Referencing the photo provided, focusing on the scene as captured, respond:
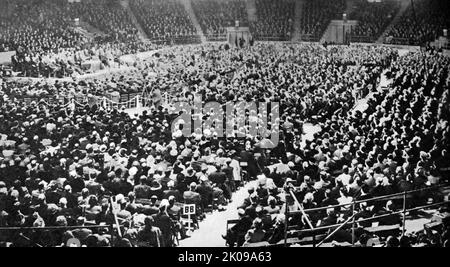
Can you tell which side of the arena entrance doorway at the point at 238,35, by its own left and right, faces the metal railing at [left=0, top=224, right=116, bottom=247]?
front

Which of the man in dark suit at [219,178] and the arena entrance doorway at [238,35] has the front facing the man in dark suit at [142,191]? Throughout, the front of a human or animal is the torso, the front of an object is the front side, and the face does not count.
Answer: the arena entrance doorway

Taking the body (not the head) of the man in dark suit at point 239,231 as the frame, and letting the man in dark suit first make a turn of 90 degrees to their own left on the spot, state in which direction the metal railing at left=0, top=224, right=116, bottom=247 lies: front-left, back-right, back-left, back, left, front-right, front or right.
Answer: front-right

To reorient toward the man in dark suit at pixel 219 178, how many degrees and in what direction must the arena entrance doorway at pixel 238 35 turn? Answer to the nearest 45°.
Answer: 0° — it already faces them

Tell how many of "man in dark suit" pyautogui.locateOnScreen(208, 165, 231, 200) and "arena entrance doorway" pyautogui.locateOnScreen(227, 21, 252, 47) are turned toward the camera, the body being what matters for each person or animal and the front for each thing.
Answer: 1

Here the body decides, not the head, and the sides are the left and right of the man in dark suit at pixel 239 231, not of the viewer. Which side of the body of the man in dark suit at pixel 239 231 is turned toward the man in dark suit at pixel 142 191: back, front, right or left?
front

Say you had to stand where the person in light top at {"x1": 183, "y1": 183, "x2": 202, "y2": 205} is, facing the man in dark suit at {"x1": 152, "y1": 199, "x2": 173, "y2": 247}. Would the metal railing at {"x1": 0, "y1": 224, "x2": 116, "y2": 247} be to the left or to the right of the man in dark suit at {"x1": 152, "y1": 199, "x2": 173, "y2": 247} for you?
right

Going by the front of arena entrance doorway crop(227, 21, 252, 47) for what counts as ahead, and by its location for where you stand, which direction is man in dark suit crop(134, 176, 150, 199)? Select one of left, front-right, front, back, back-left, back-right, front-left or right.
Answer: front

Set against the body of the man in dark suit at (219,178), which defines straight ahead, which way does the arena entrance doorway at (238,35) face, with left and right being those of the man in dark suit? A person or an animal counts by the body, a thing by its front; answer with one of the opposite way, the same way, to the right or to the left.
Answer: the opposite way

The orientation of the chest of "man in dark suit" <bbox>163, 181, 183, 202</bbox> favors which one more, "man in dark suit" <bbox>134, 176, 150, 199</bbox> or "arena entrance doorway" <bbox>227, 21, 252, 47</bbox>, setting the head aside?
the arena entrance doorway

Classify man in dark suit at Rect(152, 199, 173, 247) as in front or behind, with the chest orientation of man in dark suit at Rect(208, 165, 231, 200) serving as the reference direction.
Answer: behind

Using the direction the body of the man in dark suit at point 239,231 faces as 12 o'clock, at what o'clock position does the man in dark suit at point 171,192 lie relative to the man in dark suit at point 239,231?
the man in dark suit at point 171,192 is roughly at 12 o'clock from the man in dark suit at point 239,231.

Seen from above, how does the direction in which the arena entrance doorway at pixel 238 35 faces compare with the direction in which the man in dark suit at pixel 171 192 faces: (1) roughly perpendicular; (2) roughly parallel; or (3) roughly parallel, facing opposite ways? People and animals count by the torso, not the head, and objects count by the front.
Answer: roughly parallel, facing opposite ways

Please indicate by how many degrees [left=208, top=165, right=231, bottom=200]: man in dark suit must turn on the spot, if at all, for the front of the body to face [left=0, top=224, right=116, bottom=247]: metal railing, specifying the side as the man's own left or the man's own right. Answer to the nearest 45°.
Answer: approximately 135° to the man's own left

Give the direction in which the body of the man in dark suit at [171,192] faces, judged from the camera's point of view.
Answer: away from the camera

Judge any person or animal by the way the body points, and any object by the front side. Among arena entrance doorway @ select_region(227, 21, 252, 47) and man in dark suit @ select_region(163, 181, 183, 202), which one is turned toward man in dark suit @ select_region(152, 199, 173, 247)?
the arena entrance doorway

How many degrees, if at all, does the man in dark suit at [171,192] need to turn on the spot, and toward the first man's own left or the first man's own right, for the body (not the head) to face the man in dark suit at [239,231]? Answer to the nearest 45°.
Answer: approximately 135° to the first man's own right

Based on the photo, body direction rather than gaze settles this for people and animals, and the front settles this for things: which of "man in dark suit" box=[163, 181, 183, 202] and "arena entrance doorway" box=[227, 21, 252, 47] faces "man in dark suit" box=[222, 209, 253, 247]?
the arena entrance doorway

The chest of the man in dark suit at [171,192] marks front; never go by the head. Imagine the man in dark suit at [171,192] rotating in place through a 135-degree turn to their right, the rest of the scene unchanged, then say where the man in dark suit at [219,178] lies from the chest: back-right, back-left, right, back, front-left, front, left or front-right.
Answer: left

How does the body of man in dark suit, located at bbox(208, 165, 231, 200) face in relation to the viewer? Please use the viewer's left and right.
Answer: facing away from the viewer
